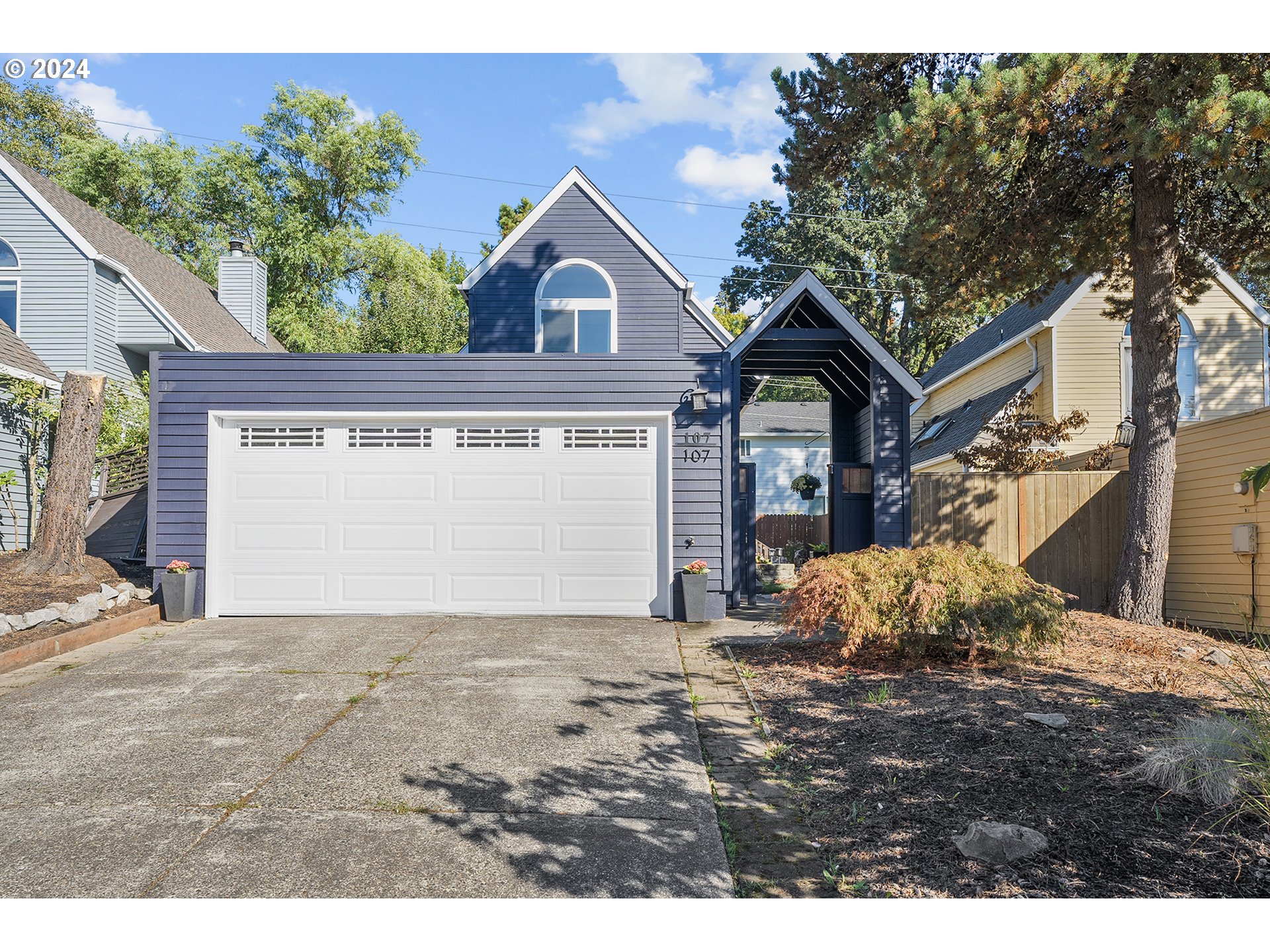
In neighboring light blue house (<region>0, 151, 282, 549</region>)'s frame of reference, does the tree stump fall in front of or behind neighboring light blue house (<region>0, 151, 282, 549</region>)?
in front

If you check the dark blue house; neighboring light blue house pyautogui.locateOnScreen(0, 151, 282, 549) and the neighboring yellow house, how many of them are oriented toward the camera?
3

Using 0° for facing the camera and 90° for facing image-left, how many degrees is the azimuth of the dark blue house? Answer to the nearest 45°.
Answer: approximately 0°

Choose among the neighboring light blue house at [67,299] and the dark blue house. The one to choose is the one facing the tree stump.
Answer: the neighboring light blue house

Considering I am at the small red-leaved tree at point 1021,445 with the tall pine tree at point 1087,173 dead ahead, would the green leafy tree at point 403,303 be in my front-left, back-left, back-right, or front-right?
back-right

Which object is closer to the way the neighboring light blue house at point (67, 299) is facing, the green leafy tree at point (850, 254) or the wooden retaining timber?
the wooden retaining timber

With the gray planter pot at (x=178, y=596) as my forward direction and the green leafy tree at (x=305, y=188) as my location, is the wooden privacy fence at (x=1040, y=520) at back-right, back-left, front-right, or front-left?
front-left

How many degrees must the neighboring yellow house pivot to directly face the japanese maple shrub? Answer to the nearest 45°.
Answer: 0° — it already faces it

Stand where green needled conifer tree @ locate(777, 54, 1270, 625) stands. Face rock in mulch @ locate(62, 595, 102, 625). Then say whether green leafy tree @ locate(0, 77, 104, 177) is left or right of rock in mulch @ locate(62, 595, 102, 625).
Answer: right

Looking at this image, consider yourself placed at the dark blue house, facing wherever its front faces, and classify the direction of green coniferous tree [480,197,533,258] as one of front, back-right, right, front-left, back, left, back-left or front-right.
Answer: back

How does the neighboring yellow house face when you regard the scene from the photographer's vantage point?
facing the viewer

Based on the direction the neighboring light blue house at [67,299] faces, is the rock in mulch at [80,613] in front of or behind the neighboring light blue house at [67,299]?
in front
